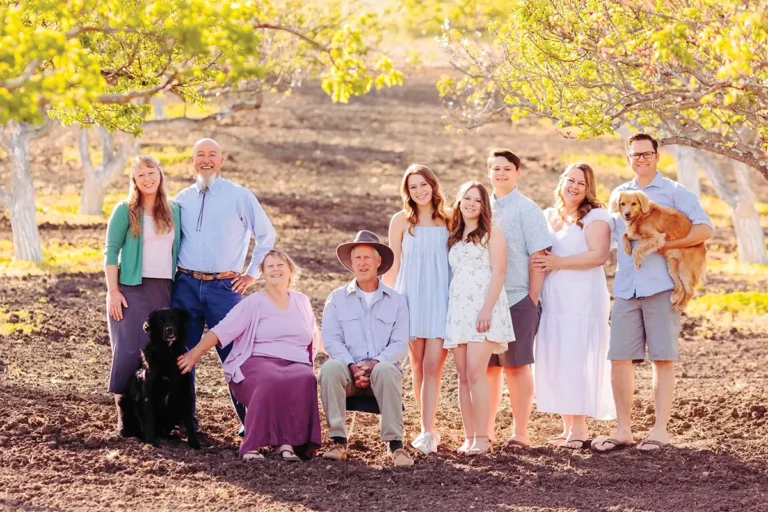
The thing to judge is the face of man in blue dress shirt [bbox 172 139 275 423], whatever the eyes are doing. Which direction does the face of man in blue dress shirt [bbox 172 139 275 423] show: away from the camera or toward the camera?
toward the camera

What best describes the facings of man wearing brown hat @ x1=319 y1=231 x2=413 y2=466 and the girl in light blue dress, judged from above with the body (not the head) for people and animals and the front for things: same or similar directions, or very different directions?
same or similar directions

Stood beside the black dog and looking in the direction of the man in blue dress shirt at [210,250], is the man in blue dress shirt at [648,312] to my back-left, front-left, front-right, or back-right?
front-right

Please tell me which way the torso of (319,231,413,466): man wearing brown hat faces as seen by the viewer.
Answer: toward the camera

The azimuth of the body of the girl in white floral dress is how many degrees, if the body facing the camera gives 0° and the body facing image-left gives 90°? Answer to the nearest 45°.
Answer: approximately 45°

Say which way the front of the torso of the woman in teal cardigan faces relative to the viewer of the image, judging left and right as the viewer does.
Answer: facing the viewer and to the right of the viewer

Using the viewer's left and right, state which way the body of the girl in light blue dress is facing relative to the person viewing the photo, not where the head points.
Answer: facing the viewer

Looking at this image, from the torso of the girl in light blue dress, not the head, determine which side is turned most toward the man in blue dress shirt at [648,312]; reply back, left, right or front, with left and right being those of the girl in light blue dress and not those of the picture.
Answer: left

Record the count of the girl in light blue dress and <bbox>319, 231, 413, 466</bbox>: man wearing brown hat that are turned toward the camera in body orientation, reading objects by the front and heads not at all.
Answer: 2

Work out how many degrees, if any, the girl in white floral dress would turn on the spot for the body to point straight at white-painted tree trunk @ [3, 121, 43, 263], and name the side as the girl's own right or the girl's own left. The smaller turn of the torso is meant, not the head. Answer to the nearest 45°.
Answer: approximately 90° to the girl's own right

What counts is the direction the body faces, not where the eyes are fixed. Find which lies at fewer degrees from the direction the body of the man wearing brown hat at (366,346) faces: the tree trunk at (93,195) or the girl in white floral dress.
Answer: the girl in white floral dress

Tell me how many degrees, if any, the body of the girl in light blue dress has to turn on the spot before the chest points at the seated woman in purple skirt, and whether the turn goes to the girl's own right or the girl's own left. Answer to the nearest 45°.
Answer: approximately 90° to the girl's own right

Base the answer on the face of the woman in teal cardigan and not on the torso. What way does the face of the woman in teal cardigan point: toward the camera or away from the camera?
toward the camera

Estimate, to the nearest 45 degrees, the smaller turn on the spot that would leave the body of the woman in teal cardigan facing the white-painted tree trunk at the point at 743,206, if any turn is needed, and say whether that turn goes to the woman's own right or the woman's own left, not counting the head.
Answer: approximately 90° to the woman's own left
